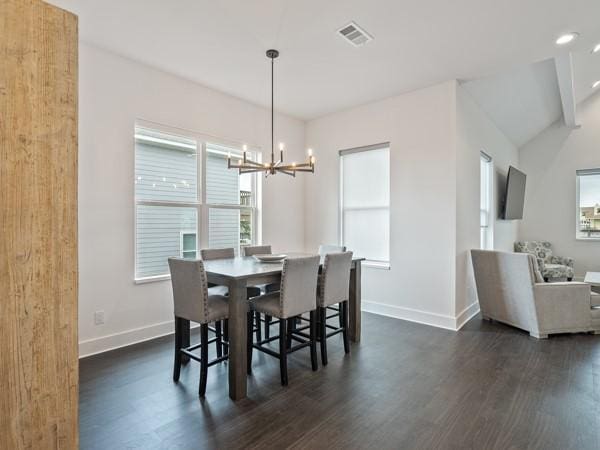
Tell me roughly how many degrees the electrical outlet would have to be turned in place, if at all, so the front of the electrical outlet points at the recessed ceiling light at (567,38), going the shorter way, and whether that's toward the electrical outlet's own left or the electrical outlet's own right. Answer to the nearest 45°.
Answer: approximately 45° to the electrical outlet's own left

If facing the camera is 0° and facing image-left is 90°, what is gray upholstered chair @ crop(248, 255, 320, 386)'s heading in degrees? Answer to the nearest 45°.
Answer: approximately 135°

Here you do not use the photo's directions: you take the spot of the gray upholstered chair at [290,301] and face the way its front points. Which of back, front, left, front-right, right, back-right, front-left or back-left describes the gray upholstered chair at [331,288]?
right

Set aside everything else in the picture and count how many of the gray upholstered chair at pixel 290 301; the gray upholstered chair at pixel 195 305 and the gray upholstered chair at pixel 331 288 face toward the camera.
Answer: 0

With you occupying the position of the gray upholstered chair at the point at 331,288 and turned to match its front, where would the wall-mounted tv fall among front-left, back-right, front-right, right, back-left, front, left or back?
right

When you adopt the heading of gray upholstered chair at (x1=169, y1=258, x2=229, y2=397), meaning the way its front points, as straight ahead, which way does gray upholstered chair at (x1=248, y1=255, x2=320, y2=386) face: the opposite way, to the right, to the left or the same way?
to the left

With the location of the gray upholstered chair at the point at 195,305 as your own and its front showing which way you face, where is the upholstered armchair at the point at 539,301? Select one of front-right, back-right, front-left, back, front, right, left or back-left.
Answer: front-right

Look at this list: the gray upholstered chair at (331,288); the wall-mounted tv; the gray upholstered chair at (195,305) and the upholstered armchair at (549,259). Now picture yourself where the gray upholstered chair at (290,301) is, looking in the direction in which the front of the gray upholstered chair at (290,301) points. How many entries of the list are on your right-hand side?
3

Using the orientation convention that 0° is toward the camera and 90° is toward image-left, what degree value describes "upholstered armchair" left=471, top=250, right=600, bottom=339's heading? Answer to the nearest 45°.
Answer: approximately 225°

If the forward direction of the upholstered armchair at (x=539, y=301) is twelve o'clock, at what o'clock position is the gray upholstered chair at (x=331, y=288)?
The gray upholstered chair is roughly at 6 o'clock from the upholstered armchair.

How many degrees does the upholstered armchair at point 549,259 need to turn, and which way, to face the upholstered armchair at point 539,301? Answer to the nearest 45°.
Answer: approximately 45° to its right

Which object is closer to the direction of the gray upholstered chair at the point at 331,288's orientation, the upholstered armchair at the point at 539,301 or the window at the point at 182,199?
the window

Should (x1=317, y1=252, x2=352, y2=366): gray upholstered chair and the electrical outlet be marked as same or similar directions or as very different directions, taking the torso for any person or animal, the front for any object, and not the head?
very different directions

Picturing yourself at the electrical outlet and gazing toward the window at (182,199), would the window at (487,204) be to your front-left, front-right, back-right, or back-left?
front-right

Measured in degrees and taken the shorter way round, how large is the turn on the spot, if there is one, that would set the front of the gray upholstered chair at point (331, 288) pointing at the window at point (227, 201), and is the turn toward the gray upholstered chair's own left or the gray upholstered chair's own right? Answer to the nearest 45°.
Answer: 0° — it already faces it
